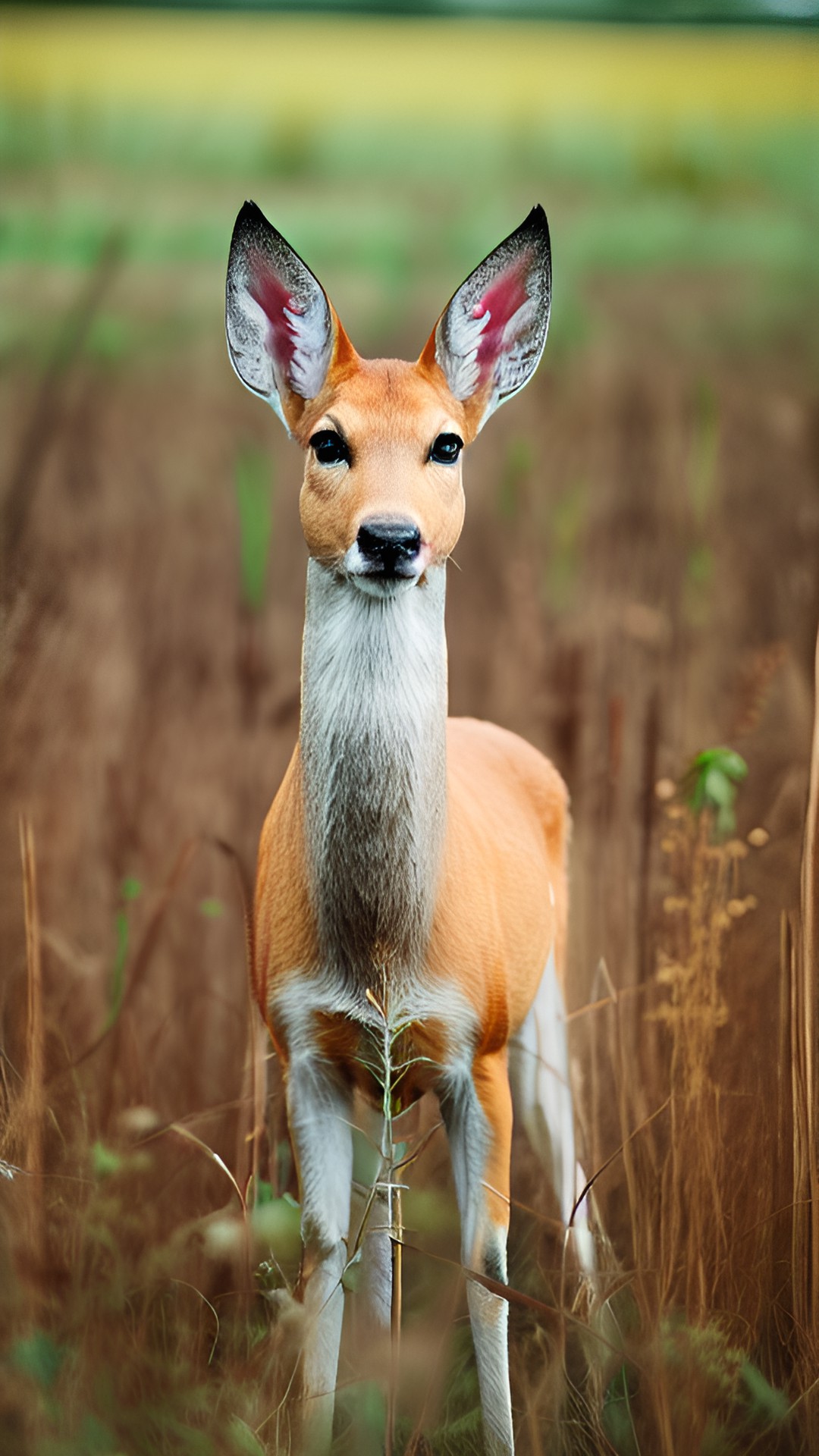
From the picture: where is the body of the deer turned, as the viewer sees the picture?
toward the camera

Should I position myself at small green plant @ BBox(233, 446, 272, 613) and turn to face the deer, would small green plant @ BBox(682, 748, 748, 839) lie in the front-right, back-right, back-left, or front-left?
front-left
